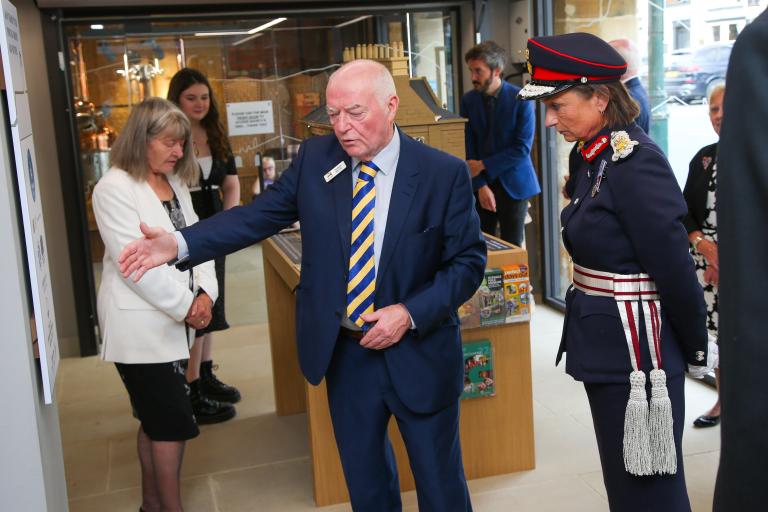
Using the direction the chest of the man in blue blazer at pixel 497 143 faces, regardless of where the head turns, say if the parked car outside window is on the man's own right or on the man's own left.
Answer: on the man's own left

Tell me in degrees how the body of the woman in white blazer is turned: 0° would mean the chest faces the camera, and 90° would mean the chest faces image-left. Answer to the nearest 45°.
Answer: approximately 315°

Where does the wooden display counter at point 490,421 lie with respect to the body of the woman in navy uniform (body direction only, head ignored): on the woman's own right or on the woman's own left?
on the woman's own right

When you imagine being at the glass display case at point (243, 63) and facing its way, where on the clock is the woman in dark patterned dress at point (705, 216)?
The woman in dark patterned dress is roughly at 11 o'clock from the glass display case.

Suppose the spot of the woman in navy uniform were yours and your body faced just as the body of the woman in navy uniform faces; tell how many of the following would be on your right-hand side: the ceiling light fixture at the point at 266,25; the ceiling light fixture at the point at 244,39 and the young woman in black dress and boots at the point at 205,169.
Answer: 3

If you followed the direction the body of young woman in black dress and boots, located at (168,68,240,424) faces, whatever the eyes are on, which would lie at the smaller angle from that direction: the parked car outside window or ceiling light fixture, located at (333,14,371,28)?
the parked car outside window

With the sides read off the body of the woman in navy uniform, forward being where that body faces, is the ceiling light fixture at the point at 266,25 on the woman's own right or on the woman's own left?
on the woman's own right

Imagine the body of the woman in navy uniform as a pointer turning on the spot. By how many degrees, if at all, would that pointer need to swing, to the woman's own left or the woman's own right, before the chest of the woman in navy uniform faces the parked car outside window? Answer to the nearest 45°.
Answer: approximately 135° to the woman's own right

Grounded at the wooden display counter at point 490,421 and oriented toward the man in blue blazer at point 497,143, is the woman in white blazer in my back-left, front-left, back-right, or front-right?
back-left

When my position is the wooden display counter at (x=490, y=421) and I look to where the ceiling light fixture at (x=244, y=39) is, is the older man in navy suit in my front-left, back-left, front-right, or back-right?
back-left
